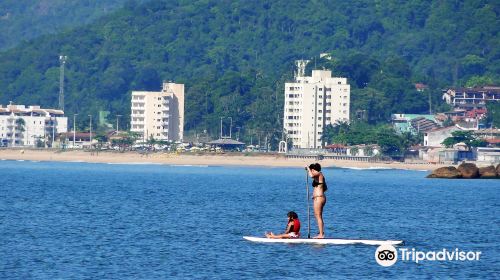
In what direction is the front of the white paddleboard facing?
to the viewer's left
